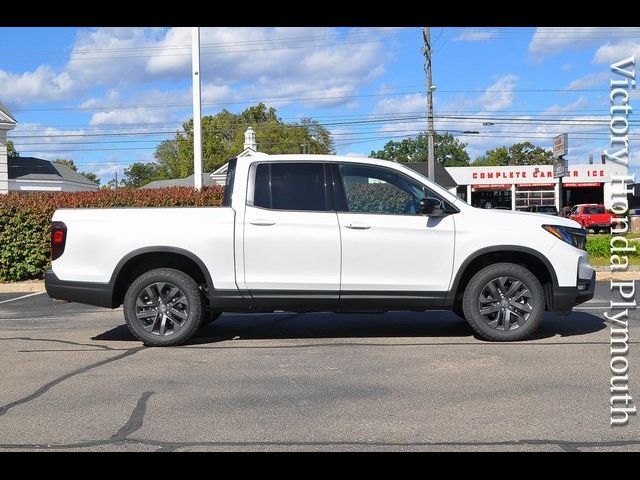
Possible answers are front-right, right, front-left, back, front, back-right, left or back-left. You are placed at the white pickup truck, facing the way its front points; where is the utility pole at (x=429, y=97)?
left

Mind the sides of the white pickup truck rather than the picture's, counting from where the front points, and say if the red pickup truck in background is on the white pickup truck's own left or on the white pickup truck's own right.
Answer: on the white pickup truck's own left

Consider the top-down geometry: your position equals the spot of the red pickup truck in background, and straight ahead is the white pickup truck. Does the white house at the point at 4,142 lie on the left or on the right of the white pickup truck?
right

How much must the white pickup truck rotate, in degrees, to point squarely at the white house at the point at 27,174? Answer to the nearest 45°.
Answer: approximately 135° to its left

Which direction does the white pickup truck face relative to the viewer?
to the viewer's right

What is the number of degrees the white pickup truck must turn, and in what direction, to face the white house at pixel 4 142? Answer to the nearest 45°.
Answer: approximately 135° to its left

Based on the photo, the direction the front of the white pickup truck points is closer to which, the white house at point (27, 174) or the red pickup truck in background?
the red pickup truck in background

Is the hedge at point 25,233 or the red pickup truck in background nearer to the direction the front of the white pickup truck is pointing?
the red pickup truck in background

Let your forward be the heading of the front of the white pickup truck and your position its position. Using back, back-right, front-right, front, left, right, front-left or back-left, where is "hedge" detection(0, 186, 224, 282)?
back-left
